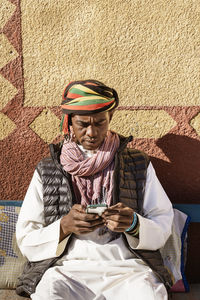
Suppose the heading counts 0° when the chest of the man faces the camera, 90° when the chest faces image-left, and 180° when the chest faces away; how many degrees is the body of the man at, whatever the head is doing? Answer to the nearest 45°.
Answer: approximately 0°
